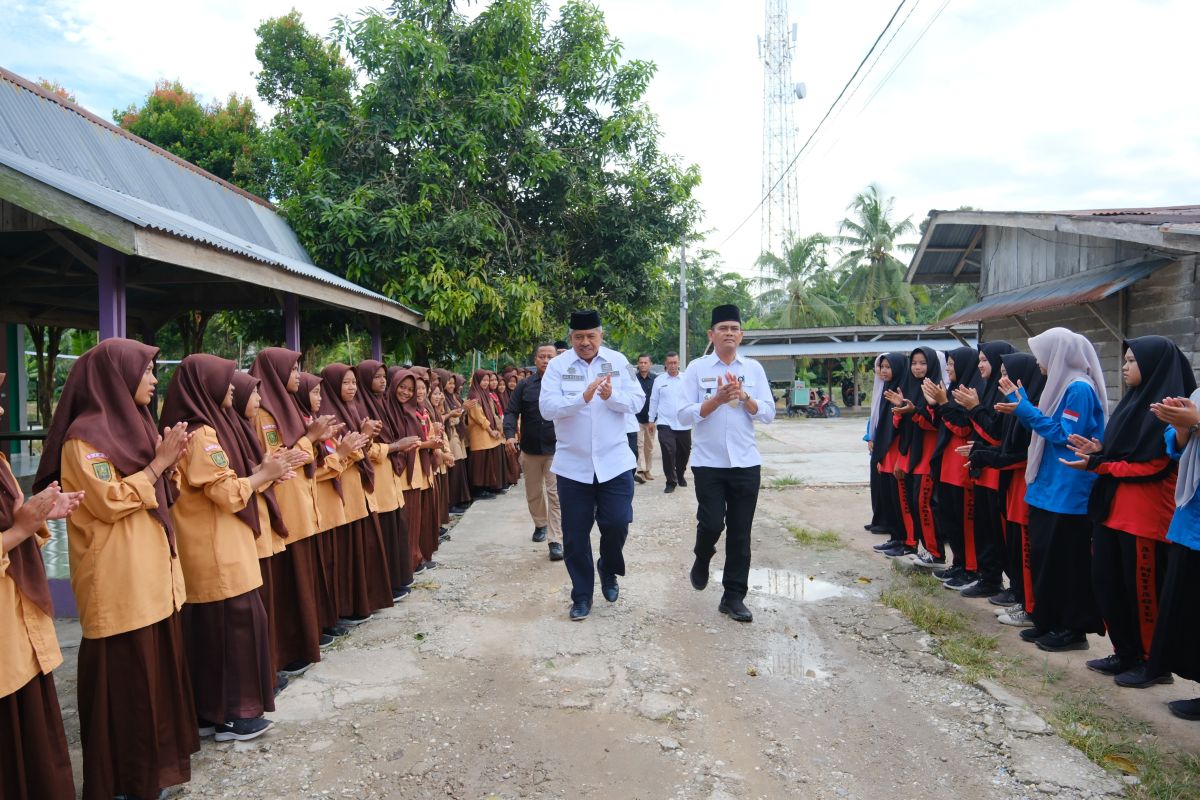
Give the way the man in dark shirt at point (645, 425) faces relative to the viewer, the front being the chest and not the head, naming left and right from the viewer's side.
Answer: facing the viewer

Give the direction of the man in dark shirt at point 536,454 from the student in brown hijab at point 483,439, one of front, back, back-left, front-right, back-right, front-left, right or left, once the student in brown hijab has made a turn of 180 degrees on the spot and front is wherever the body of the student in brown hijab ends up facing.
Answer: back-left

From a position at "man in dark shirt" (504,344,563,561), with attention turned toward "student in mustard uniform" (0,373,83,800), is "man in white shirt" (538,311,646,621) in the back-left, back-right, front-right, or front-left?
front-left

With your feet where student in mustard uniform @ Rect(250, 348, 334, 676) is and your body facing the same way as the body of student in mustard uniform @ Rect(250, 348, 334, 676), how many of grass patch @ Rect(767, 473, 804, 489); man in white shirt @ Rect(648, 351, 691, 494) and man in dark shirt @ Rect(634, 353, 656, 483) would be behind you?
0

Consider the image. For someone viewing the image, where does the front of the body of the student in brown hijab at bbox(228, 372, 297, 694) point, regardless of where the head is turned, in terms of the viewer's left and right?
facing to the right of the viewer

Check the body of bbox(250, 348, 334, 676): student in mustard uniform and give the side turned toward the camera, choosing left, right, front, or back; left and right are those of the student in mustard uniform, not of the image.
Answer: right

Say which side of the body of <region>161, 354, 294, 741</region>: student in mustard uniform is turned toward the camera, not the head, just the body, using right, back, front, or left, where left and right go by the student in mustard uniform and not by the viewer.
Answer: right

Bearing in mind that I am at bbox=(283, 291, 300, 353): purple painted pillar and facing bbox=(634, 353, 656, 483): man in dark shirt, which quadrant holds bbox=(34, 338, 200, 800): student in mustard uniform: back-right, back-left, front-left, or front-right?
back-right

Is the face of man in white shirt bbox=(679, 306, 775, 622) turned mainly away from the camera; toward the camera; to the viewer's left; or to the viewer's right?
toward the camera

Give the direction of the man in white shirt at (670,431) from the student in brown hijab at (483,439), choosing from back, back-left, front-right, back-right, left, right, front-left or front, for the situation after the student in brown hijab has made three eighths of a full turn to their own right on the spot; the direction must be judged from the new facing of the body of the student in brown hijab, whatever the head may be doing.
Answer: back

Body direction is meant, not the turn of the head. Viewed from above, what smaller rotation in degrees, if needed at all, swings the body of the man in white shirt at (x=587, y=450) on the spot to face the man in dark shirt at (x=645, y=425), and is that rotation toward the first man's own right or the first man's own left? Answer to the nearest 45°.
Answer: approximately 180°

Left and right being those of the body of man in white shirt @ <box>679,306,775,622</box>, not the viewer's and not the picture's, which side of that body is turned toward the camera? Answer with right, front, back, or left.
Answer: front

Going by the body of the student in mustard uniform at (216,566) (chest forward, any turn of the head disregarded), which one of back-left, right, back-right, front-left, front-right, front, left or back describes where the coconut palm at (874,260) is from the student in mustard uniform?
front-left
